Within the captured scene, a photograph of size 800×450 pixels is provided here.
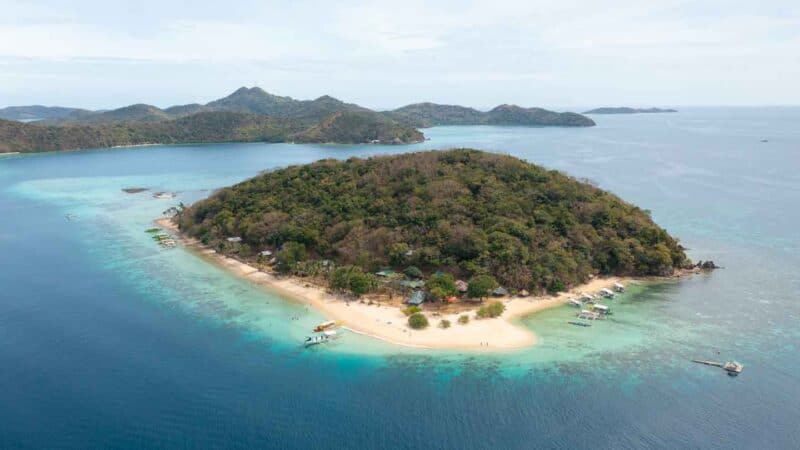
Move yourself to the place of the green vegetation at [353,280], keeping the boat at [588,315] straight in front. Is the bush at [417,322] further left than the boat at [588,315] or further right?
right
